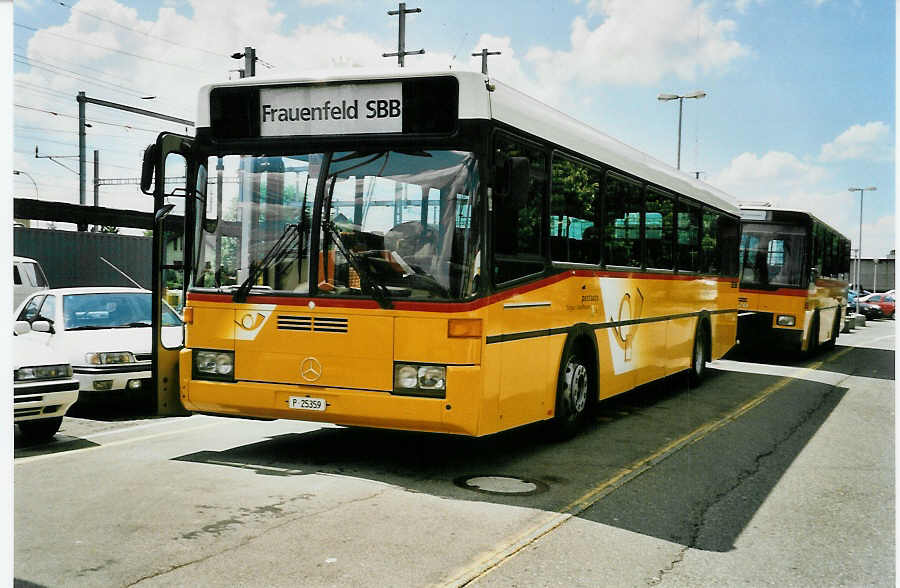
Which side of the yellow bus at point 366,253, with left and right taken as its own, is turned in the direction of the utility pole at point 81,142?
right

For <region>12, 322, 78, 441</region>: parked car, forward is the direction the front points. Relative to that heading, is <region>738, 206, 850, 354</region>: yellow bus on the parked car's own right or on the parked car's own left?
on the parked car's own left

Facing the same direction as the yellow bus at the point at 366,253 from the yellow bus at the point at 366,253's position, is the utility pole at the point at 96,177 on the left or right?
on its right

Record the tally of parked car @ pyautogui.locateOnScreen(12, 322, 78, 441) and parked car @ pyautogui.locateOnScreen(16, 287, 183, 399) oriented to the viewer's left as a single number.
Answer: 0

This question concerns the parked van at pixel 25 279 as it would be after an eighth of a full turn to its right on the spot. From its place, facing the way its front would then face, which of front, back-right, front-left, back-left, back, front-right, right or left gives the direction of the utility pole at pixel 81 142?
back

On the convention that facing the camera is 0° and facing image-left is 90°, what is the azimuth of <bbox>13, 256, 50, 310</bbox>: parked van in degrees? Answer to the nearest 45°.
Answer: approximately 315°

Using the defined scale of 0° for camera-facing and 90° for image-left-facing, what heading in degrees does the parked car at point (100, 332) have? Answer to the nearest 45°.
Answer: approximately 315°

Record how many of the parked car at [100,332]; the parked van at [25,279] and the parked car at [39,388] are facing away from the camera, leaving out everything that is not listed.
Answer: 0

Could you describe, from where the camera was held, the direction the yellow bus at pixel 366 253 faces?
facing the viewer and to the left of the viewer

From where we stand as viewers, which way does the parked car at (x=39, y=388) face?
facing the viewer and to the right of the viewer

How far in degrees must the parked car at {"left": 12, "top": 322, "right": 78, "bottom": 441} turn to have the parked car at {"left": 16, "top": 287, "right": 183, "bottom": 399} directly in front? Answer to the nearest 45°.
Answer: approximately 135° to its left

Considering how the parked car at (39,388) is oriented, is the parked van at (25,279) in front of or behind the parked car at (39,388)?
behind
